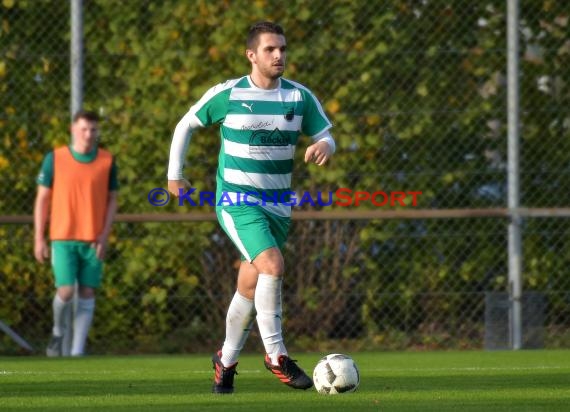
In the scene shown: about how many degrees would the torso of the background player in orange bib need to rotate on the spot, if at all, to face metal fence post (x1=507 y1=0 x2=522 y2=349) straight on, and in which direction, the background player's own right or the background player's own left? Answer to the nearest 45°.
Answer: approximately 90° to the background player's own left

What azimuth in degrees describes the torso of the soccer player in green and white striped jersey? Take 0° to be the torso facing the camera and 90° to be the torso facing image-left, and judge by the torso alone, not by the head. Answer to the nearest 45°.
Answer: approximately 315°

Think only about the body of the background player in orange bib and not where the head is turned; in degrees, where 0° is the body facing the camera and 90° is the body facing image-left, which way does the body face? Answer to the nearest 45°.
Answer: approximately 0°

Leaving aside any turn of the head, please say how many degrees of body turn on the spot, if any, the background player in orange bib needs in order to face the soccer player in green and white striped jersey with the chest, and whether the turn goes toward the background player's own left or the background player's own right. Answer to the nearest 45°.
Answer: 0° — they already face them

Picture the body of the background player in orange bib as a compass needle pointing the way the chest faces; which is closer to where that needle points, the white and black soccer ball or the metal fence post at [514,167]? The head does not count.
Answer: the white and black soccer ball

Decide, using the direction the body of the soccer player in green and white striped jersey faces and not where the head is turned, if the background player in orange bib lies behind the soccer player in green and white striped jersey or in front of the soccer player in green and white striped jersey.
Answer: behind
